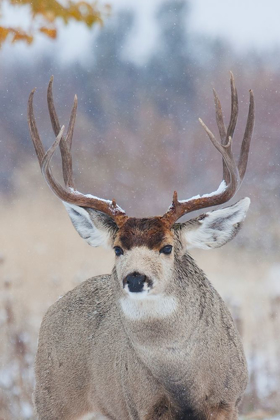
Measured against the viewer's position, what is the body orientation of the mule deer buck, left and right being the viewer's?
facing the viewer and to the right of the viewer
